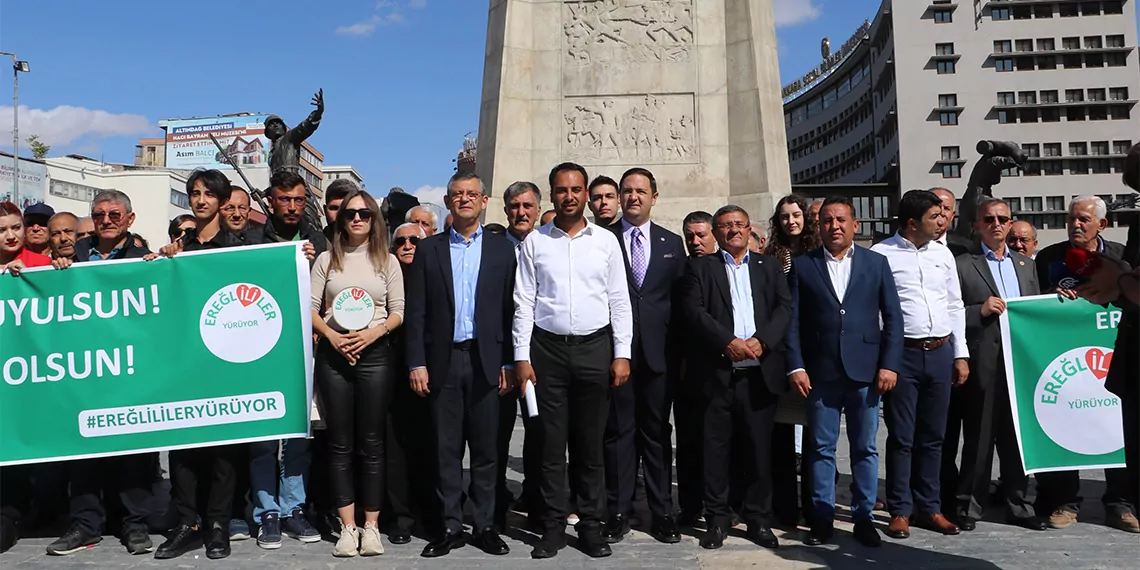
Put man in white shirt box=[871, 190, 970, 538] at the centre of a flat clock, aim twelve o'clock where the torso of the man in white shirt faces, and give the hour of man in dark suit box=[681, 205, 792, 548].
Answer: The man in dark suit is roughly at 2 o'clock from the man in white shirt.

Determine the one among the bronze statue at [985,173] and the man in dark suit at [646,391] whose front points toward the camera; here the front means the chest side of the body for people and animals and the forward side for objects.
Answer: the man in dark suit

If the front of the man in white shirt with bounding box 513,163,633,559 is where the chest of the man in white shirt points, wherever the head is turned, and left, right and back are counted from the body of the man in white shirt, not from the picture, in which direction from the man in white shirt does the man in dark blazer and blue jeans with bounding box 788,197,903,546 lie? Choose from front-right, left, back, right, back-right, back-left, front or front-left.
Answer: left

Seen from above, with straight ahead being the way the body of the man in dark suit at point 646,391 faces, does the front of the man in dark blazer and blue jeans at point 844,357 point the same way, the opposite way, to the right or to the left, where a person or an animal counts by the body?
the same way

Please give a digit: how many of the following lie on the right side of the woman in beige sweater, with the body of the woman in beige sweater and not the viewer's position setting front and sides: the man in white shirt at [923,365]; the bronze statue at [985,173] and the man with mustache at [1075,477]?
0

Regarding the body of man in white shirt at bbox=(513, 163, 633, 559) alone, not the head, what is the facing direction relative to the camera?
toward the camera

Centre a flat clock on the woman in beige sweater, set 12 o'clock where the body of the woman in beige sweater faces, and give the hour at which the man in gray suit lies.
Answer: The man in gray suit is roughly at 9 o'clock from the woman in beige sweater.

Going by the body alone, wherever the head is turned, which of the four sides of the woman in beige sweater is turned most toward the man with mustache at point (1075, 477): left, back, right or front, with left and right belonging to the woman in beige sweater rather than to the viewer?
left

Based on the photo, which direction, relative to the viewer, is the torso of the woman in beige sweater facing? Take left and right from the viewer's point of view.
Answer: facing the viewer

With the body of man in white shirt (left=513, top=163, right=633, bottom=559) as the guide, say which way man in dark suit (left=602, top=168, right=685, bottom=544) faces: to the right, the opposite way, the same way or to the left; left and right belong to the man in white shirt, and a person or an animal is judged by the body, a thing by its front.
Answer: the same way

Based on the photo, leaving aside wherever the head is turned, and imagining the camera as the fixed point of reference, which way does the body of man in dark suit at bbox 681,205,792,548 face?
toward the camera

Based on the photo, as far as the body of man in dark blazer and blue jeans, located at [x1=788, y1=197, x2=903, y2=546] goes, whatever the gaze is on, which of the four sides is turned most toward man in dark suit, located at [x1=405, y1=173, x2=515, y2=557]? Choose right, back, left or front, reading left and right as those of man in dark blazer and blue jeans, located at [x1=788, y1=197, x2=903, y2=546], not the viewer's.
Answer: right

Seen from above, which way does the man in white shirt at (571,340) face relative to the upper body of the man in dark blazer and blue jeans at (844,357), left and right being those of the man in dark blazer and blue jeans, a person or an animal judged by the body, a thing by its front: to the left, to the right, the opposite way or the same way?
the same way
